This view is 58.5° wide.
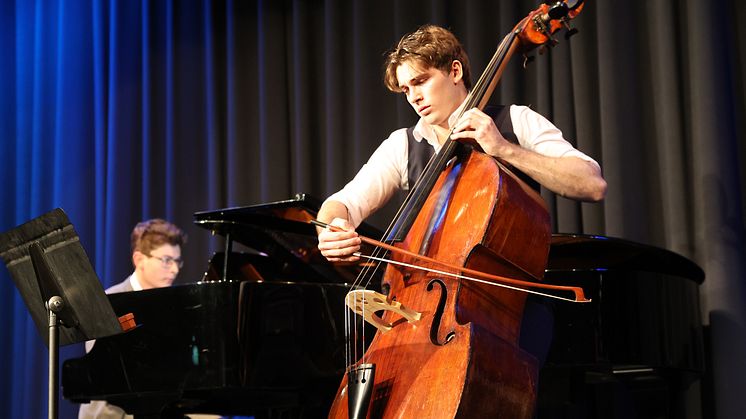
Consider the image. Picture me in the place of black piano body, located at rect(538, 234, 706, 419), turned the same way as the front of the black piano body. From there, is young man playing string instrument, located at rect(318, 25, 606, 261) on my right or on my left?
on my left

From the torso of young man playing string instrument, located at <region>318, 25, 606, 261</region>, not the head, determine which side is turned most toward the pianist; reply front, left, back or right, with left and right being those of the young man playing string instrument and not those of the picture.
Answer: right

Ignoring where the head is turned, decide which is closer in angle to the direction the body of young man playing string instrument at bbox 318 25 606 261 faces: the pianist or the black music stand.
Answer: the black music stand

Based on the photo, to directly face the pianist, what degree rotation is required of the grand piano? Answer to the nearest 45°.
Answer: approximately 45° to its right

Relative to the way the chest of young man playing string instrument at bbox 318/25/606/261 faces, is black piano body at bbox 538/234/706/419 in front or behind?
behind

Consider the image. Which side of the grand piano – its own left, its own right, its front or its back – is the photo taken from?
left

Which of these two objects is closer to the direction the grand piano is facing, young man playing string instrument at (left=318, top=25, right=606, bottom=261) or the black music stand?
the black music stand

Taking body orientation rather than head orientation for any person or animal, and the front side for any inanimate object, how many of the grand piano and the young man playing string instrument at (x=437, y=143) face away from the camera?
0

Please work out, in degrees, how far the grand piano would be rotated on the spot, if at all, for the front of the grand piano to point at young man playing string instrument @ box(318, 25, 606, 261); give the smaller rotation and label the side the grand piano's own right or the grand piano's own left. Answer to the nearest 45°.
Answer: approximately 135° to the grand piano's own left

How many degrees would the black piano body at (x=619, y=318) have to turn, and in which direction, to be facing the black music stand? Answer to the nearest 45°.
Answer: approximately 45° to its left

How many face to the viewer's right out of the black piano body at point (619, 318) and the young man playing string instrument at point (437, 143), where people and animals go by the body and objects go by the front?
0
